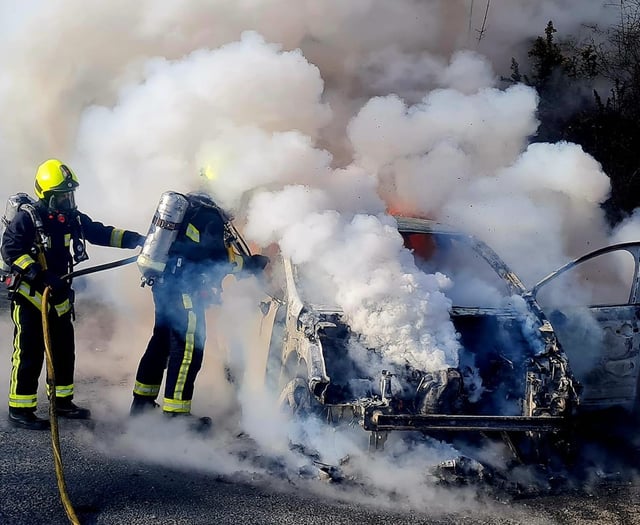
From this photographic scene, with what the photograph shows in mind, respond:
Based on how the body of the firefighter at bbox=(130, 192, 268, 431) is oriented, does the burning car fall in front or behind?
in front

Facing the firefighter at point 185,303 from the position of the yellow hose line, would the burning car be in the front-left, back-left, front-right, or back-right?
front-right

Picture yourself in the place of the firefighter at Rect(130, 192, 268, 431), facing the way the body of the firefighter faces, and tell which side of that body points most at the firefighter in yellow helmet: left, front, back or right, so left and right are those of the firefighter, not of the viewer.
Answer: back

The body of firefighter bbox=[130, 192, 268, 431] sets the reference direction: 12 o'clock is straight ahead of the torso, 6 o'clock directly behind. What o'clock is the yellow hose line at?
The yellow hose line is roughly at 4 o'clock from the firefighter.

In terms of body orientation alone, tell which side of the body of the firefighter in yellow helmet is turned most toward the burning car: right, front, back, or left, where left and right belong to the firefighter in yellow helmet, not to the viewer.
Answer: front

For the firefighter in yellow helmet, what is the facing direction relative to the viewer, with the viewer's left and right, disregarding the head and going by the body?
facing the viewer and to the right of the viewer

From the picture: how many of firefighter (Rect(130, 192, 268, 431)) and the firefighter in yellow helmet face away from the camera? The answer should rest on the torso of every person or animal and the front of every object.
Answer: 0

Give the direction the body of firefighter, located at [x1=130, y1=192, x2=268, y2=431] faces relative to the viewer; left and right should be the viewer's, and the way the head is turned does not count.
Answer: facing to the right of the viewer

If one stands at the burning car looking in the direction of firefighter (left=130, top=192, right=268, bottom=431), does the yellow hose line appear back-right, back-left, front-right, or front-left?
front-left

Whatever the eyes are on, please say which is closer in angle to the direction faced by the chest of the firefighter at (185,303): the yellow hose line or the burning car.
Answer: the burning car
